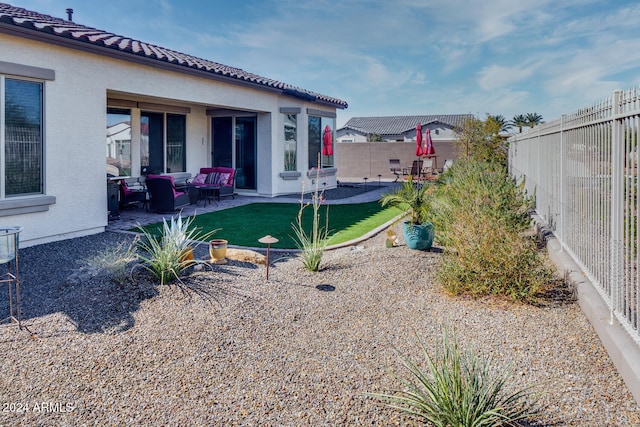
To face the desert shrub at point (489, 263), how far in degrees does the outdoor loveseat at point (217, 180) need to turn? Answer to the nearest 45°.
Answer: approximately 45° to its left

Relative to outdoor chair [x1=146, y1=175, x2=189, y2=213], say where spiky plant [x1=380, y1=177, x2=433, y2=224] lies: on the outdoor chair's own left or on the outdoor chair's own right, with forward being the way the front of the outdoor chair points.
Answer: on the outdoor chair's own right

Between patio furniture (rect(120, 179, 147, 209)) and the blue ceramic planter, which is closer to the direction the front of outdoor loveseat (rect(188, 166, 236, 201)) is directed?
the patio furniture

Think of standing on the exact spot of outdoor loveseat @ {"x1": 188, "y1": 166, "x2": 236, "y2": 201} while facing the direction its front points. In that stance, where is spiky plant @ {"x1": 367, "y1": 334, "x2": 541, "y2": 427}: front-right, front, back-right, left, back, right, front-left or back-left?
front-left

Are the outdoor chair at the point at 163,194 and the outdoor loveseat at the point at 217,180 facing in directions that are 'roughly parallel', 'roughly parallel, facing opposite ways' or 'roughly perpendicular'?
roughly parallel, facing opposite ways

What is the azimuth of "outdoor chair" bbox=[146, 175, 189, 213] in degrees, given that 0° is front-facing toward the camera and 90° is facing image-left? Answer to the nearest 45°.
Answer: approximately 225°

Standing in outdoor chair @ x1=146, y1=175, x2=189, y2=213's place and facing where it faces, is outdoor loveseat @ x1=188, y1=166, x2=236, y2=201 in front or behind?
in front

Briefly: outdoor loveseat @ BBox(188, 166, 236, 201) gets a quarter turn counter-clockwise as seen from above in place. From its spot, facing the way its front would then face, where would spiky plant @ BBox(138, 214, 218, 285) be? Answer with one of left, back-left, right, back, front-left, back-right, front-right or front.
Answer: front-right
